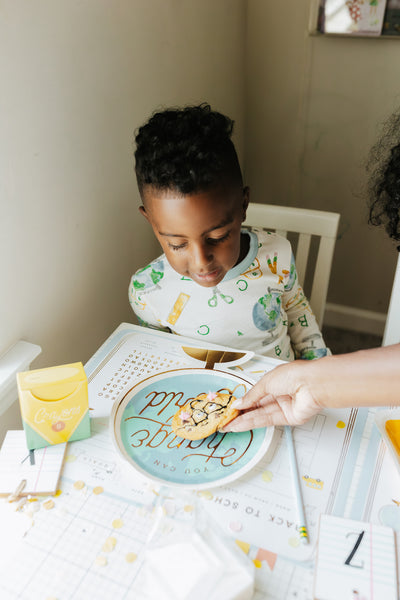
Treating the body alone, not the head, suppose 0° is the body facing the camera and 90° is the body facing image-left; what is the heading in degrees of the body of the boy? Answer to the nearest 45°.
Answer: approximately 0°
